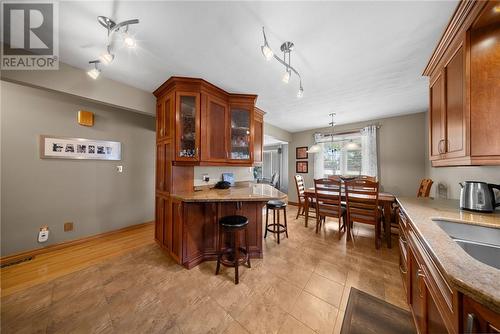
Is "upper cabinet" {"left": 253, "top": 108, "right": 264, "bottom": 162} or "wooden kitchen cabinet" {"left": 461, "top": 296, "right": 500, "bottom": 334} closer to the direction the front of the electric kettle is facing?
the upper cabinet

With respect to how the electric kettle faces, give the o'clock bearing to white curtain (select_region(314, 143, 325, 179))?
The white curtain is roughly at 1 o'clock from the electric kettle.

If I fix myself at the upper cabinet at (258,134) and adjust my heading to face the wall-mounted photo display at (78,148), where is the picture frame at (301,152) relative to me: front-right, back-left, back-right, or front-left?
back-right

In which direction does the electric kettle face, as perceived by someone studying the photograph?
facing to the left of the viewer

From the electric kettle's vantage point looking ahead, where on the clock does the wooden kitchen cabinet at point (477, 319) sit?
The wooden kitchen cabinet is roughly at 9 o'clock from the electric kettle.

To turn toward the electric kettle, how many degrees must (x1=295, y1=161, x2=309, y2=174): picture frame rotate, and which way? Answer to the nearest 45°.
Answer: approximately 45° to its left

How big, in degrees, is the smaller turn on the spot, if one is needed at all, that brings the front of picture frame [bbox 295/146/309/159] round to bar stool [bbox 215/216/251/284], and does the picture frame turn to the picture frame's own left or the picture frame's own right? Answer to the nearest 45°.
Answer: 0° — it already faces it

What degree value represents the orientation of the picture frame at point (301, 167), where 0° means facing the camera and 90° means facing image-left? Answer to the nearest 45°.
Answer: approximately 0°

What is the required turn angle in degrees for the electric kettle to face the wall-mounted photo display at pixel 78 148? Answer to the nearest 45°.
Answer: approximately 45° to its left

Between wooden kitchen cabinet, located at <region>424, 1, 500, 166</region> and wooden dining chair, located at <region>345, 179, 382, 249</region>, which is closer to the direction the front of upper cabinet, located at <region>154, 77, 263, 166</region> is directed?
the wooden kitchen cabinet
